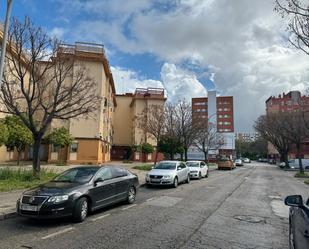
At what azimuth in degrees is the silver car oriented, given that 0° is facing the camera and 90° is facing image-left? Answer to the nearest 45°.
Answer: approximately 45°

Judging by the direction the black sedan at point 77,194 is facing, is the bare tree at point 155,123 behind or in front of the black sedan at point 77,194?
behind

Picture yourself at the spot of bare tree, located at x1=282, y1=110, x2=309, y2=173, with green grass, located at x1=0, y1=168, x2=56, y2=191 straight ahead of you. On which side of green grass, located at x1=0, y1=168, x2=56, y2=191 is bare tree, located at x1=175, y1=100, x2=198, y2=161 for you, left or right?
right

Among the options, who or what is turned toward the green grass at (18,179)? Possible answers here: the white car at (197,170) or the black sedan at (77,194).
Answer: the white car

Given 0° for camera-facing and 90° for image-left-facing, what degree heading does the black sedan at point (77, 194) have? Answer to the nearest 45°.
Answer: approximately 45°

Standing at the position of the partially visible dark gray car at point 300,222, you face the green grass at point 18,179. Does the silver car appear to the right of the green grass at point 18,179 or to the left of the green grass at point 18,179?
right

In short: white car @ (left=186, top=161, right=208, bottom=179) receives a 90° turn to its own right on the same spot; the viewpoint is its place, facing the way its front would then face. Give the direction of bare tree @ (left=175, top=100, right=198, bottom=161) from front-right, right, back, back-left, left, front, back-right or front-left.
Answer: front-right

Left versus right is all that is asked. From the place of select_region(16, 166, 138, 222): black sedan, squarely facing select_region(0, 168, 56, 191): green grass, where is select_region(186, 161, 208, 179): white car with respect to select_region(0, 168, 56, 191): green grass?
right

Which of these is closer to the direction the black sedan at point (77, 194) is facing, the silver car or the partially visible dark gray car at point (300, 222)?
the partially visible dark gray car

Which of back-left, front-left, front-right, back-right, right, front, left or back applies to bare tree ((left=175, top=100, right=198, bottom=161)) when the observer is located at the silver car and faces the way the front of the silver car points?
back-right

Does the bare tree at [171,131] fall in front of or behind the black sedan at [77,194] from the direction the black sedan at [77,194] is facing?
behind
